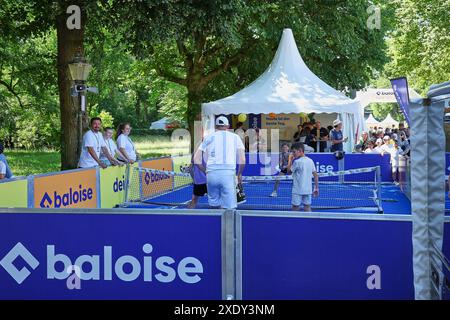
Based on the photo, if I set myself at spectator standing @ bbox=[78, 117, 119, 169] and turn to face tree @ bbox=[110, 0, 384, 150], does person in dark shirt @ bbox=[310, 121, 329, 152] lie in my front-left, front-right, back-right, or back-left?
front-right

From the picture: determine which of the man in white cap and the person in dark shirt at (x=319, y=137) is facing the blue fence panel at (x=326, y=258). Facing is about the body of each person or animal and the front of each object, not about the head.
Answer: the person in dark shirt

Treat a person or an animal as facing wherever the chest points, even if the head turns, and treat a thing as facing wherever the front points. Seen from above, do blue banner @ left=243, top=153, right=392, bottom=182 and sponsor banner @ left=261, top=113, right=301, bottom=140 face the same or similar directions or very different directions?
same or similar directions

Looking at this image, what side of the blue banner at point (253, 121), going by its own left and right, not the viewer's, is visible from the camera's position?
front

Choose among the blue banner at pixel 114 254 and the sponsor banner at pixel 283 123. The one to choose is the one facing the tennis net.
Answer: the sponsor banner

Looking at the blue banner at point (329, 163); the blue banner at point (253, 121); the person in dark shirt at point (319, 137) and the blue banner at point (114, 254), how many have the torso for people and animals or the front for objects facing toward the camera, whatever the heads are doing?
4

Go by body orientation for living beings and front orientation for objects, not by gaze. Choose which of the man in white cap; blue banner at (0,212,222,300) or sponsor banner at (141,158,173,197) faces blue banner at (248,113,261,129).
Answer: the man in white cap

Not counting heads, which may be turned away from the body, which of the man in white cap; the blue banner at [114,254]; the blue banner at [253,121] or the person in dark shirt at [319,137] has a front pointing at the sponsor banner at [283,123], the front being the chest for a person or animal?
the man in white cap

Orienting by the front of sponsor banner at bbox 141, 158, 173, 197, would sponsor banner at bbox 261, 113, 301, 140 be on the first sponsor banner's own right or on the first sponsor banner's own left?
on the first sponsor banner's own left

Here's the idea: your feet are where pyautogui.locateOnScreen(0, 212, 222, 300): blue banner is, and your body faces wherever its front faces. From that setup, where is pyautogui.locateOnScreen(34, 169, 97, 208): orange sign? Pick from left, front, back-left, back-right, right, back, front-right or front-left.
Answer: back

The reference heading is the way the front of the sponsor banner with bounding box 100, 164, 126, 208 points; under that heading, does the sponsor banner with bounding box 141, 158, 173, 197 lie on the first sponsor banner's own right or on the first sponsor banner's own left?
on the first sponsor banner's own left

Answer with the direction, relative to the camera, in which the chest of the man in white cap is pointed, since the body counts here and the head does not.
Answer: away from the camera

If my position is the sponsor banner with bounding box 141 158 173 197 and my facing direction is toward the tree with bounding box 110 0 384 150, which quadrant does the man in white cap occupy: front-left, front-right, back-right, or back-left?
back-right

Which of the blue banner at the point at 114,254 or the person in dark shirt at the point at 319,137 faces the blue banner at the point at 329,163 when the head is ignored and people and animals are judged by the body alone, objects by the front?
the person in dark shirt

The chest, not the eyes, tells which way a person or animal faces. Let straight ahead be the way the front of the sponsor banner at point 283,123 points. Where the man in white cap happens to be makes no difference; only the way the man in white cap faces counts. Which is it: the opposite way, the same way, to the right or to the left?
the opposite way

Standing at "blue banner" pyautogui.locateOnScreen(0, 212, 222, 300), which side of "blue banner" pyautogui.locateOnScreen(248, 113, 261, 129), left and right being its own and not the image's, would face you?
front

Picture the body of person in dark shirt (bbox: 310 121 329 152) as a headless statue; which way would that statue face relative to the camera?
toward the camera

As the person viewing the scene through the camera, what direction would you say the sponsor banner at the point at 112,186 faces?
facing the viewer and to the right of the viewer
